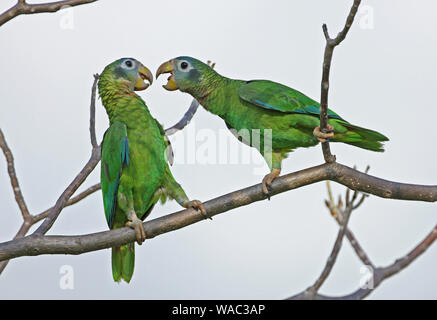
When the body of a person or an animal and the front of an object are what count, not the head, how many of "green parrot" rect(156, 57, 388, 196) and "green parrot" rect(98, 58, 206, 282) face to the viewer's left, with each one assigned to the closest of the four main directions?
1

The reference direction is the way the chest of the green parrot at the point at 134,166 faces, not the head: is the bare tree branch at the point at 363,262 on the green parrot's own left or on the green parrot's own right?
on the green parrot's own left

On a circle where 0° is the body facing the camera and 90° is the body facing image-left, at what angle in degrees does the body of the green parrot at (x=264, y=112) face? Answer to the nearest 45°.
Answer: approximately 90°

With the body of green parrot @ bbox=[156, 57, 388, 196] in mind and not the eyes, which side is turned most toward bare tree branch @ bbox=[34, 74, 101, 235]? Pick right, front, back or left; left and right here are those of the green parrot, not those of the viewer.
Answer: front

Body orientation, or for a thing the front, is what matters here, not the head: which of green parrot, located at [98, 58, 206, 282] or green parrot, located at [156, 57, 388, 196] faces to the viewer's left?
green parrot, located at [156, 57, 388, 196]

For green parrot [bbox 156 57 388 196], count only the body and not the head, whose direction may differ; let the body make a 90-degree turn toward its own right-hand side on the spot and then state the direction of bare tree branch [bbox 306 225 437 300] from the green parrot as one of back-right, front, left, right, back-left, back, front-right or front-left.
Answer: front-right

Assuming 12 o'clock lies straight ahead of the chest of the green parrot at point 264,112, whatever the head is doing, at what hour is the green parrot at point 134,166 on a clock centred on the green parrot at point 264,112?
the green parrot at point 134,166 is roughly at 12 o'clock from the green parrot at point 264,112.

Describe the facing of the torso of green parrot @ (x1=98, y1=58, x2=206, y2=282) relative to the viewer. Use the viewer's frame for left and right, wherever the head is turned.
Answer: facing the viewer and to the right of the viewer

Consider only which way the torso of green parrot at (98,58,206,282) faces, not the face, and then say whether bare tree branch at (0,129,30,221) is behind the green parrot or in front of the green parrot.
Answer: behind
